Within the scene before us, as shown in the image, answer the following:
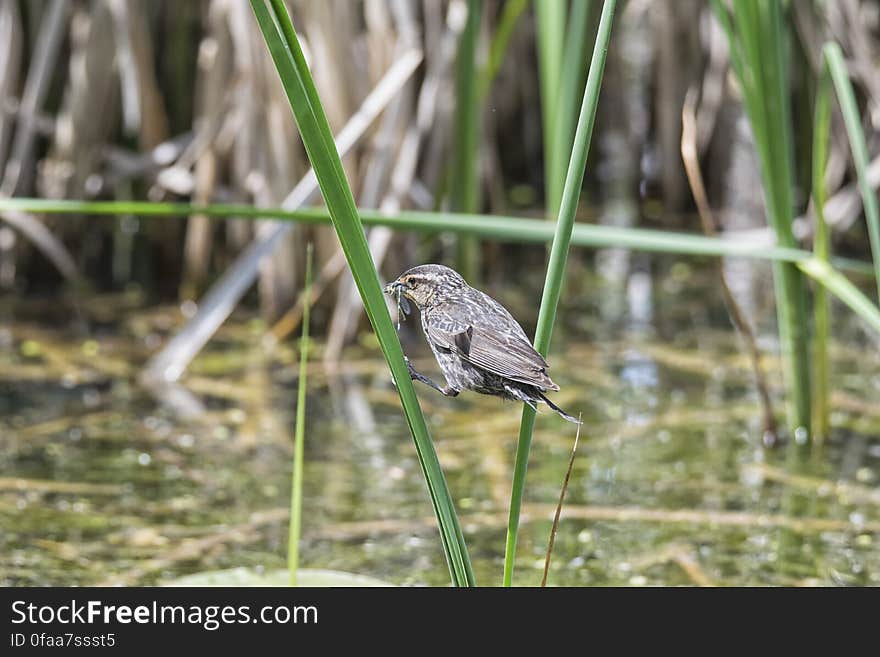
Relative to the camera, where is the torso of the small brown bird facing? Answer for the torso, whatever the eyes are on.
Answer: to the viewer's left

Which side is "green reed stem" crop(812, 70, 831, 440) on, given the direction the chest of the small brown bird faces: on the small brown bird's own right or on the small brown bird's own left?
on the small brown bird's own right

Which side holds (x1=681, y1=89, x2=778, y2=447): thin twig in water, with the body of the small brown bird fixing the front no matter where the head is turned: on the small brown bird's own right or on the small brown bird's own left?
on the small brown bird's own right
